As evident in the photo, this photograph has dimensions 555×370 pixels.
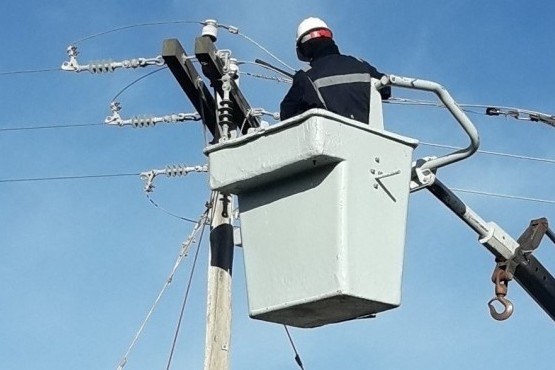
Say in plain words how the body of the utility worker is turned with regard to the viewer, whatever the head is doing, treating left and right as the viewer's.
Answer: facing away from the viewer and to the left of the viewer

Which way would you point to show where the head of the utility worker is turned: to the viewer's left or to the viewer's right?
to the viewer's left

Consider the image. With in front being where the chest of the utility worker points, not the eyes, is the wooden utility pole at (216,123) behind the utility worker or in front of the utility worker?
in front
